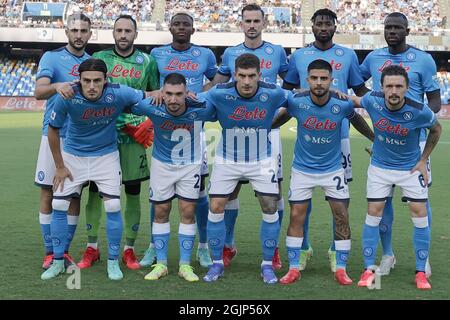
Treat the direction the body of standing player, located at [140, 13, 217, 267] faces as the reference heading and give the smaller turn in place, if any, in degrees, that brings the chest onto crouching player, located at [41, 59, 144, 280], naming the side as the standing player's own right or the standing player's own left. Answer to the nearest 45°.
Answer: approximately 45° to the standing player's own right

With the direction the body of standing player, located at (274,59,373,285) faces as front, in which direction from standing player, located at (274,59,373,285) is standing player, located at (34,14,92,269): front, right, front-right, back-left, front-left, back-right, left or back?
right

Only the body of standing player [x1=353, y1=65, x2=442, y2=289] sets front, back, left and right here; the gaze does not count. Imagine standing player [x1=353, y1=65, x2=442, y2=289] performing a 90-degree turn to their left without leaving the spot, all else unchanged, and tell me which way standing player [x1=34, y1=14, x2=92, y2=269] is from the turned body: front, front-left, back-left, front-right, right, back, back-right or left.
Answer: back

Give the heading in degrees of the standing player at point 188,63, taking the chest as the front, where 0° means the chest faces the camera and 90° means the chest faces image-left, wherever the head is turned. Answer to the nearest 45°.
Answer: approximately 0°

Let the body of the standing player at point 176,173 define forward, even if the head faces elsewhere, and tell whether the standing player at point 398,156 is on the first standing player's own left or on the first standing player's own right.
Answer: on the first standing player's own left
